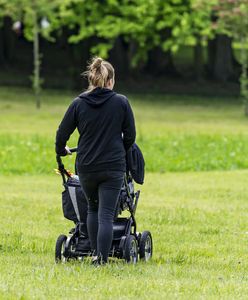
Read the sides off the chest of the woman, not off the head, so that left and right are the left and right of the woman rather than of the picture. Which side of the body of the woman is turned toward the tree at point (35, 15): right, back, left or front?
front

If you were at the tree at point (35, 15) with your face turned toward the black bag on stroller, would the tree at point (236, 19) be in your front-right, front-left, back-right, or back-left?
front-left

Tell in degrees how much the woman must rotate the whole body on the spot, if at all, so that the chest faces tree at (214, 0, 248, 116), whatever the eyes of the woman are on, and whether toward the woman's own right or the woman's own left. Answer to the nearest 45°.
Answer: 0° — they already face it

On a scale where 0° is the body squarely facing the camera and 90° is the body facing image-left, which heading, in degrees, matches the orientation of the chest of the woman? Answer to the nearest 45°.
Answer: approximately 180°
